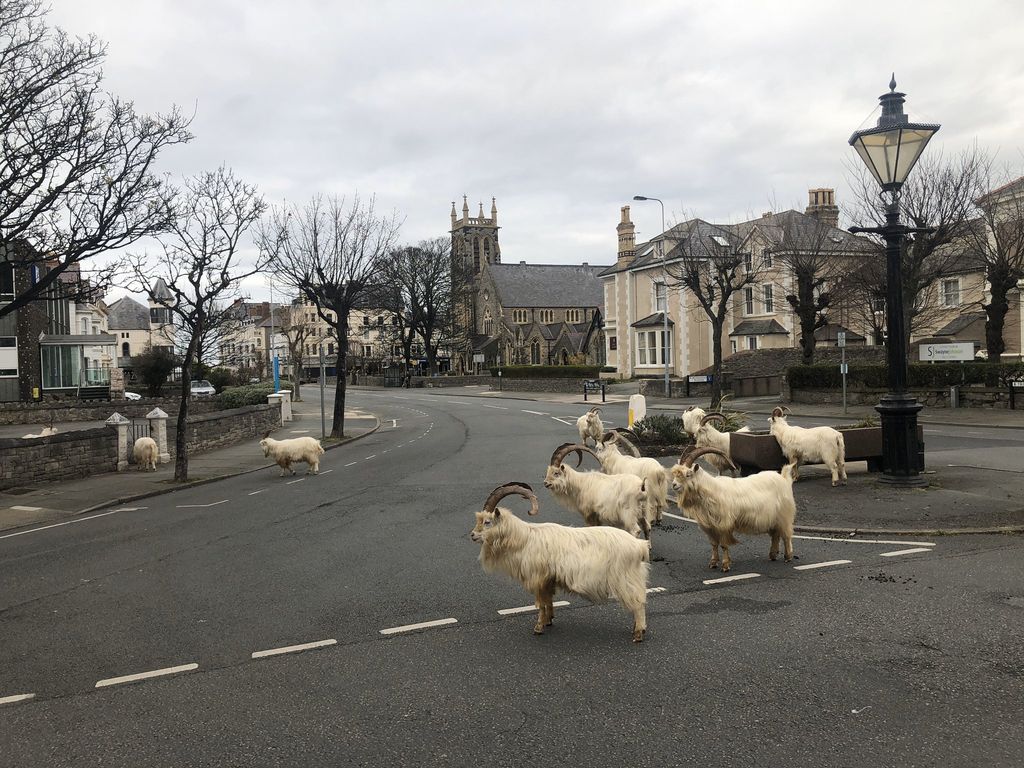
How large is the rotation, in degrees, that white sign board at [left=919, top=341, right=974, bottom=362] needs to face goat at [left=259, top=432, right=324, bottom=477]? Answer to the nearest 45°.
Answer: approximately 45° to its right

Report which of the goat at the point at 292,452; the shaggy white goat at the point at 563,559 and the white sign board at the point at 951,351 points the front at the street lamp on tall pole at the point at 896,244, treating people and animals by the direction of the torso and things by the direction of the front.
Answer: the white sign board

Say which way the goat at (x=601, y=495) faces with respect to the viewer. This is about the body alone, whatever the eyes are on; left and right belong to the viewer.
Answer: facing to the left of the viewer

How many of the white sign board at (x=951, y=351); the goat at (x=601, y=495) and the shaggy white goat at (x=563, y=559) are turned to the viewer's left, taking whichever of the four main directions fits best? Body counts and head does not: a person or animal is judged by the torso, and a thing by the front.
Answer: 2

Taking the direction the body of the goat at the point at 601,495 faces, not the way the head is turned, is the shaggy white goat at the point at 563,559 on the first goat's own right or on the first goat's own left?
on the first goat's own left

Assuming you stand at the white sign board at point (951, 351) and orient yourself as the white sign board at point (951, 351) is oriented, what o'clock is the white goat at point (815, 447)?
The white goat is roughly at 12 o'clock from the white sign board.

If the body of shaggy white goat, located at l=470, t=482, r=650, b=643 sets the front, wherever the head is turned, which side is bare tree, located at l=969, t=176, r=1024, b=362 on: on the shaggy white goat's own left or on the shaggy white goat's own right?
on the shaggy white goat's own right

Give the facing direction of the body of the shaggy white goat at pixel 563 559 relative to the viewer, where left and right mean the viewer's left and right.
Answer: facing to the left of the viewer

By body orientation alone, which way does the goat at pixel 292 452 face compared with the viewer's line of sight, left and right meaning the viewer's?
facing to the left of the viewer
